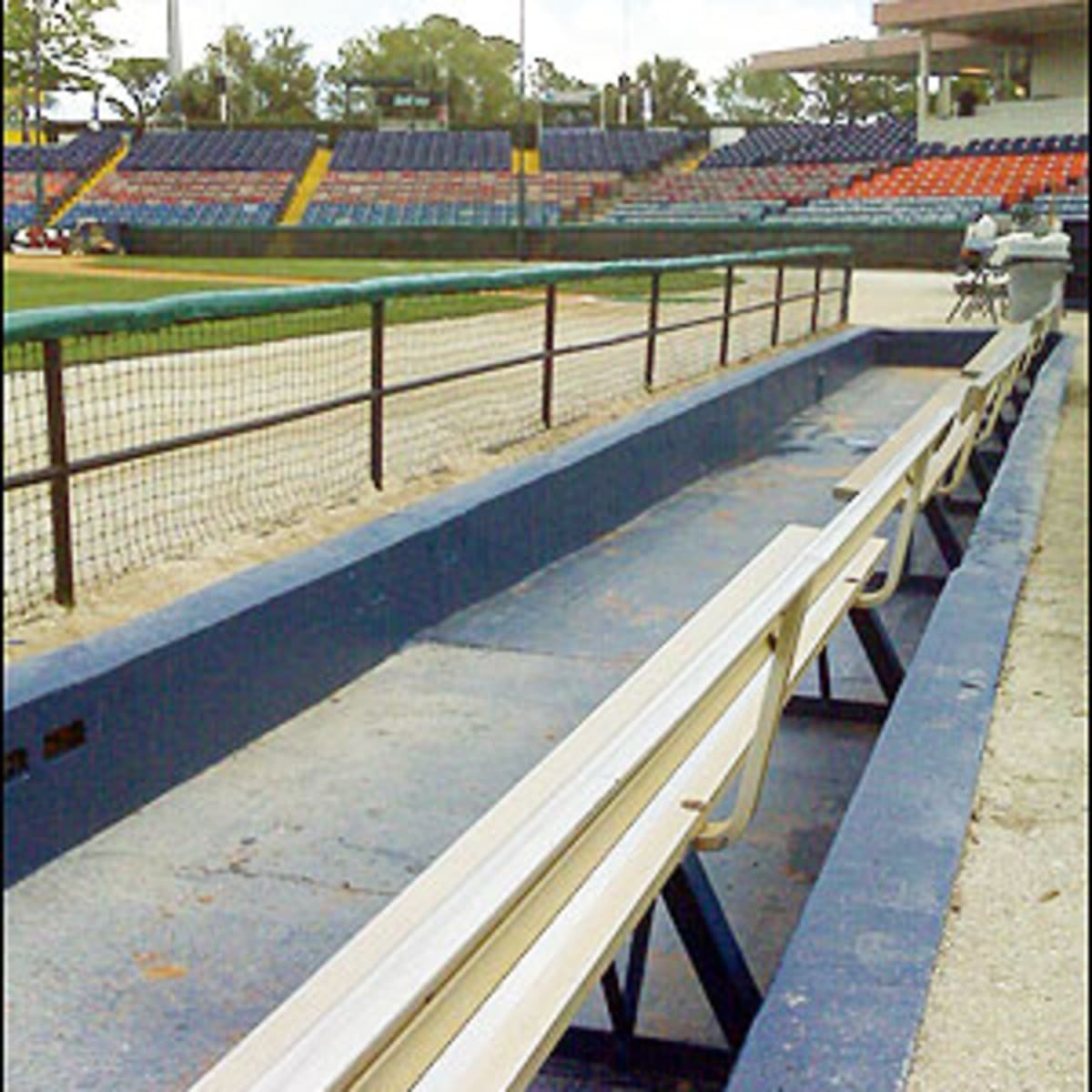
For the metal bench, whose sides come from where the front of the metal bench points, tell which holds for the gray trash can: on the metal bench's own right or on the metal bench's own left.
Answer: on the metal bench's own right

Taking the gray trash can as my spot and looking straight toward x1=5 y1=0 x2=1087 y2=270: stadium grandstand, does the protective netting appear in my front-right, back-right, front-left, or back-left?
back-left

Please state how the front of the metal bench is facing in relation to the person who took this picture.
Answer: facing away from the viewer and to the left of the viewer
